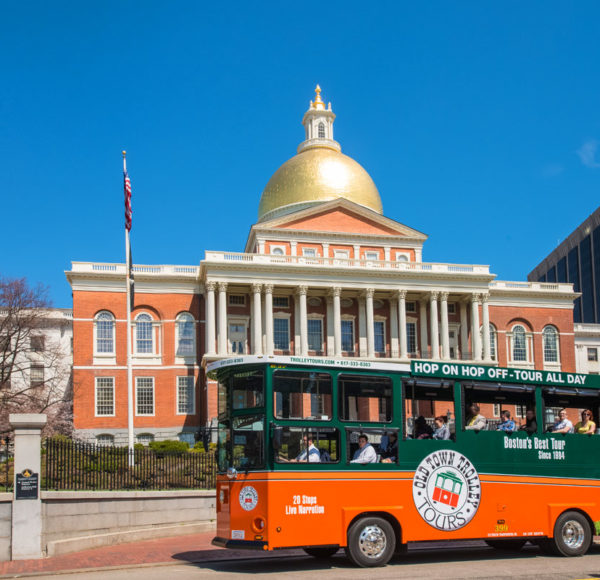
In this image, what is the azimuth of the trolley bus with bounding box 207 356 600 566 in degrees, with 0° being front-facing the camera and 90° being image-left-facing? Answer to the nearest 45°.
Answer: approximately 45°

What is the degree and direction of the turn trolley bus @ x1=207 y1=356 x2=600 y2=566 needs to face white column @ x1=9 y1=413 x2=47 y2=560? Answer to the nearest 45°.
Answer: approximately 45° to its right

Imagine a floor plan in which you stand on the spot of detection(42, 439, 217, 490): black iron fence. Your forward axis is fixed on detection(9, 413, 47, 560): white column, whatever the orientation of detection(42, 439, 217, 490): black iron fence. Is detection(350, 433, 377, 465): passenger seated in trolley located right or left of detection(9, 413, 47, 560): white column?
left
